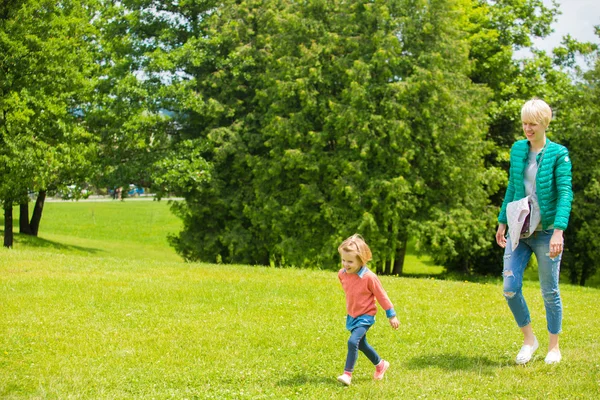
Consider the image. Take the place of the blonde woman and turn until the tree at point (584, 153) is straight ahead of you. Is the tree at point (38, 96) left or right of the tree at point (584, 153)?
left

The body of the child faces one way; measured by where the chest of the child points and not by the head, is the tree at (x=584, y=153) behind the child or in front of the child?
behind

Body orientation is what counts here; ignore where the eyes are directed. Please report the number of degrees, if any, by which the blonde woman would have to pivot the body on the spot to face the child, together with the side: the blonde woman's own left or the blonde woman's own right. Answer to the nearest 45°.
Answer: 0° — they already face them

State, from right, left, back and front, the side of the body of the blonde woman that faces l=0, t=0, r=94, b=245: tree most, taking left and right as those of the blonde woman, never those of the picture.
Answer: right

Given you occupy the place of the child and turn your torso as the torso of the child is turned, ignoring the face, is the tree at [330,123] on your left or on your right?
on your right

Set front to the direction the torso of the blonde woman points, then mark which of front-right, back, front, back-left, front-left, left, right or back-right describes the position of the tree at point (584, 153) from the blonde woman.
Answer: back-right

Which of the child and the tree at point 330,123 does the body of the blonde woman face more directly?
the child

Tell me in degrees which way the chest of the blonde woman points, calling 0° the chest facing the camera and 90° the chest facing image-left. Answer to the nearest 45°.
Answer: approximately 45°

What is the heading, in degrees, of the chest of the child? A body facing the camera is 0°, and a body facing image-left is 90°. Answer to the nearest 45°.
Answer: approximately 45°
